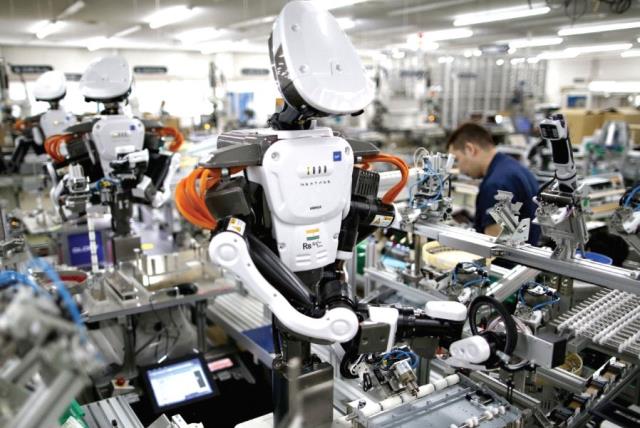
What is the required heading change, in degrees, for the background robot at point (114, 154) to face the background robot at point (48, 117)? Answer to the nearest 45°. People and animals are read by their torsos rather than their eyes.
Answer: approximately 180°

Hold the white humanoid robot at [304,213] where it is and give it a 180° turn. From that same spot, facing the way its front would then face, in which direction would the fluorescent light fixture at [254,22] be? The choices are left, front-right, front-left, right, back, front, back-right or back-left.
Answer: front-right

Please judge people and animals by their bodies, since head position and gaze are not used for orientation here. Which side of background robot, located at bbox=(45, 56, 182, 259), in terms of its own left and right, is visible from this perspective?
front

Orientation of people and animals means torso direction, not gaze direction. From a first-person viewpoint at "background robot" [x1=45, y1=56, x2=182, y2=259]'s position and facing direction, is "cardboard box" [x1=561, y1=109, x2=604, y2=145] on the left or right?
on its left

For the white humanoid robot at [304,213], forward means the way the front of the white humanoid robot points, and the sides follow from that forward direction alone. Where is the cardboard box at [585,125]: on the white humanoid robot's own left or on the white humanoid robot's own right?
on the white humanoid robot's own left

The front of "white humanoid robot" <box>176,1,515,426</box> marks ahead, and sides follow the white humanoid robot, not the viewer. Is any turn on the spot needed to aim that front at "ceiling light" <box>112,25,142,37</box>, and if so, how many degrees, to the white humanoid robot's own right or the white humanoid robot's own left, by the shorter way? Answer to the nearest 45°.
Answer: approximately 180°

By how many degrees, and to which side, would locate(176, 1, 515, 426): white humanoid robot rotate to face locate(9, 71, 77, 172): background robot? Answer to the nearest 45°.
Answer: approximately 180°

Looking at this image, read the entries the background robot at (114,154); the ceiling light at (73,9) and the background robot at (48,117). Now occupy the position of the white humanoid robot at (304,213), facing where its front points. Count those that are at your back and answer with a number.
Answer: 3

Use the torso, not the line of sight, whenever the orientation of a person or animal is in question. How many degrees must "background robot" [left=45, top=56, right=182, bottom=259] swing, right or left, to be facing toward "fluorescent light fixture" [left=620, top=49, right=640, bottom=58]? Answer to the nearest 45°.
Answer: approximately 135° to its left

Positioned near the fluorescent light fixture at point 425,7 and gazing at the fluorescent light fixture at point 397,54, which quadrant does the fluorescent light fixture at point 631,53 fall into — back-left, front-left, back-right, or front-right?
front-right

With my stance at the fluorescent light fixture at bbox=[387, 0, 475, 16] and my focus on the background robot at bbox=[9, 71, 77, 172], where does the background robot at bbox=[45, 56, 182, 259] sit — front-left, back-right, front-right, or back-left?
front-left

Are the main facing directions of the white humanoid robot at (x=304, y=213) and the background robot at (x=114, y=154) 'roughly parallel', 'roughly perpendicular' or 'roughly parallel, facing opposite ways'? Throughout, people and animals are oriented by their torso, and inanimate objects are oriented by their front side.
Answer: roughly parallel

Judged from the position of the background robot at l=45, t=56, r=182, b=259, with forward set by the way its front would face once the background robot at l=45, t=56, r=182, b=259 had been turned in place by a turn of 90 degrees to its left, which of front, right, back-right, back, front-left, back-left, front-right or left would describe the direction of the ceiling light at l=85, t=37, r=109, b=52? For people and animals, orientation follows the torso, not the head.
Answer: left

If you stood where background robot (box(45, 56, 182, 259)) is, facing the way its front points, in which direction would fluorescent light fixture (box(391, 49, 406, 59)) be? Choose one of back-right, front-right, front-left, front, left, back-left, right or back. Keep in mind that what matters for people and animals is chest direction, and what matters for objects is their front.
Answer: back-left

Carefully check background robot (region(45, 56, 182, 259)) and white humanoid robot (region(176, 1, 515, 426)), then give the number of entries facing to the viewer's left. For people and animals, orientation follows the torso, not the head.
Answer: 0
